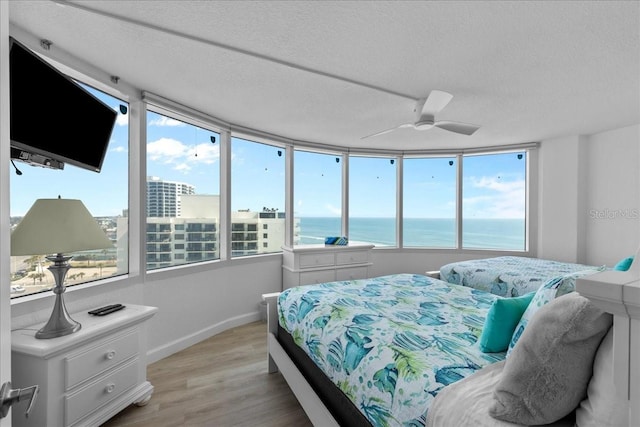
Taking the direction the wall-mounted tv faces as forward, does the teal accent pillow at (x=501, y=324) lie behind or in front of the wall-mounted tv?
in front

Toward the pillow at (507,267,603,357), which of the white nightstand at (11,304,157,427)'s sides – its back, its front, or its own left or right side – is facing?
front

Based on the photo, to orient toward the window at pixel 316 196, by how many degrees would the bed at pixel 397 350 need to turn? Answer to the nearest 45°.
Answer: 0° — it already faces it

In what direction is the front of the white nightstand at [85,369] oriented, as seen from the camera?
facing the viewer and to the right of the viewer

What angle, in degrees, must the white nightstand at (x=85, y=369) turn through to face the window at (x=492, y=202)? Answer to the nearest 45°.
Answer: approximately 45° to its left

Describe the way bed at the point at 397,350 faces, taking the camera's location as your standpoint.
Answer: facing away from the viewer and to the left of the viewer

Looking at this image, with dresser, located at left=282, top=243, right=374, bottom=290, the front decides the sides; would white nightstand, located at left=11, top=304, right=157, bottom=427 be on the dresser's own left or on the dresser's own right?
on the dresser's own right

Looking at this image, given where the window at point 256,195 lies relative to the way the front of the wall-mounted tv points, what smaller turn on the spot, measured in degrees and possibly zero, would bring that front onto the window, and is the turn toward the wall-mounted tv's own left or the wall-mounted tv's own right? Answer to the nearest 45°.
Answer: approximately 90° to the wall-mounted tv's own left

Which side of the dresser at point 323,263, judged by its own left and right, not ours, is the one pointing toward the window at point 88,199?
right

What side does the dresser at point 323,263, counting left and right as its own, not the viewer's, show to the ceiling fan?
front

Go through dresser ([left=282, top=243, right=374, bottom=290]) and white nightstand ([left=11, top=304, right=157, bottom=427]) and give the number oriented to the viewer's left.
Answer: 0

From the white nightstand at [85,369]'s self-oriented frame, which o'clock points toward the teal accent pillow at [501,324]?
The teal accent pillow is roughly at 12 o'clock from the white nightstand.
